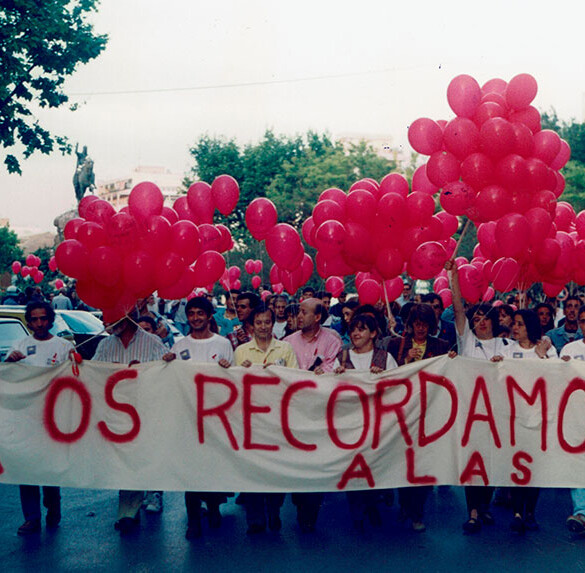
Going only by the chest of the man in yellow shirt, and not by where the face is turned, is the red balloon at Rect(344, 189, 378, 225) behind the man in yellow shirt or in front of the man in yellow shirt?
behind

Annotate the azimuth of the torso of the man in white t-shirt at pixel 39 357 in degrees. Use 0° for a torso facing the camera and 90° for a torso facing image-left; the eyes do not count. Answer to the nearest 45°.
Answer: approximately 0°

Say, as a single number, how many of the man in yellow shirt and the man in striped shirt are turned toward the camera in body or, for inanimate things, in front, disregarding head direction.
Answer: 2

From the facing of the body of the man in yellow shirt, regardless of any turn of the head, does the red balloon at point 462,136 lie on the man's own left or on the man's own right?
on the man's own left

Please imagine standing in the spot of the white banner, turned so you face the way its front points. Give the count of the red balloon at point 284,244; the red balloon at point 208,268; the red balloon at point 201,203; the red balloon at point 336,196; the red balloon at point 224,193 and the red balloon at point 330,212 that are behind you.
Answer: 6

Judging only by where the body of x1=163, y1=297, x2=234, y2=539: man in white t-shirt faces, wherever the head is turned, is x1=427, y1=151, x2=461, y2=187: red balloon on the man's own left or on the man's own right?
on the man's own left

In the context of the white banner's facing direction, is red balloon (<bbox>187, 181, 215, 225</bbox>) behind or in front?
behind

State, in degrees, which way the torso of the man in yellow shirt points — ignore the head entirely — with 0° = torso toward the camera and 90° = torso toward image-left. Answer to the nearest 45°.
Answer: approximately 0°

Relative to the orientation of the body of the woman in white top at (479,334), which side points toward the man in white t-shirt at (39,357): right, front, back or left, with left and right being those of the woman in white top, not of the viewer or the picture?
right
